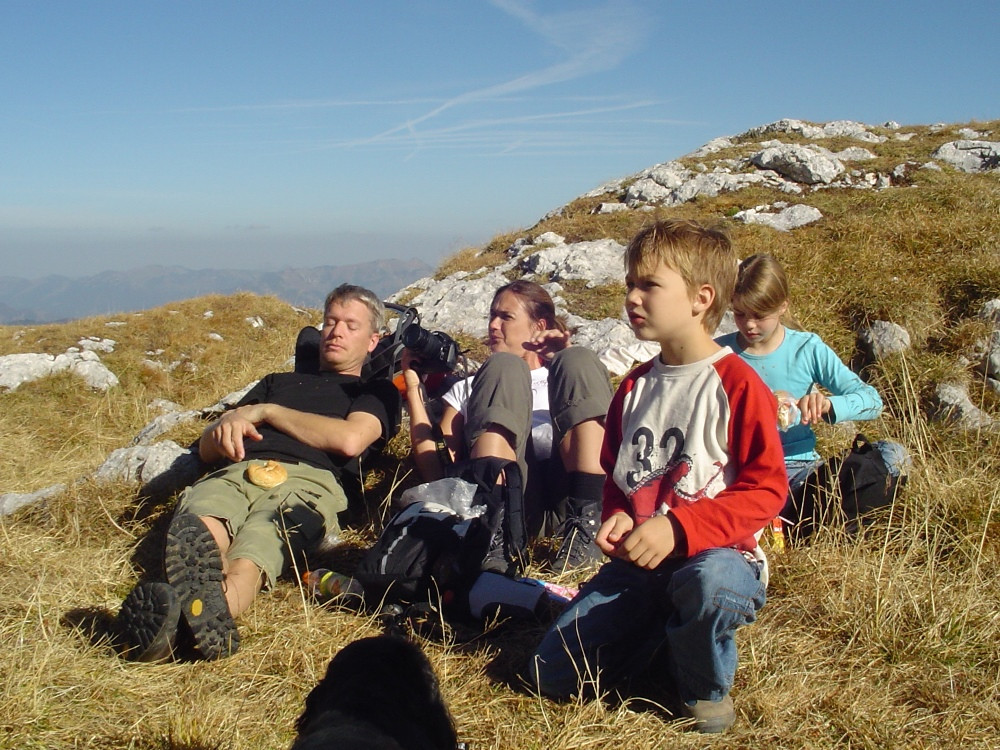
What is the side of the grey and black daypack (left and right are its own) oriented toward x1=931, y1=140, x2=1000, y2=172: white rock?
back

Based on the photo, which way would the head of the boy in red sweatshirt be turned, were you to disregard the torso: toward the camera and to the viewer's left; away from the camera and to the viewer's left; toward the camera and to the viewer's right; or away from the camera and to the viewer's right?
toward the camera and to the viewer's left

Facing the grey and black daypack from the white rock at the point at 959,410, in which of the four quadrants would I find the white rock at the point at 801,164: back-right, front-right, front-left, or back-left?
back-right

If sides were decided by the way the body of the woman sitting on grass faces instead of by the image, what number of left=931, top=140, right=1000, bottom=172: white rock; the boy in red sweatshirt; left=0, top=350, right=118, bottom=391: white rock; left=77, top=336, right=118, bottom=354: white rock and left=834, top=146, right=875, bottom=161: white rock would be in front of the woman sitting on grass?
1

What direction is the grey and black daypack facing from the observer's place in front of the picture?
facing the viewer and to the left of the viewer

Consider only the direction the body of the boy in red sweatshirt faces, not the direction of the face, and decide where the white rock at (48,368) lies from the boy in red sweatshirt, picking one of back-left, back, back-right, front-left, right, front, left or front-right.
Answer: right

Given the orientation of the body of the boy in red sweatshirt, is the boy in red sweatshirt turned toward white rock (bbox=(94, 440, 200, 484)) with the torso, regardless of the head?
no

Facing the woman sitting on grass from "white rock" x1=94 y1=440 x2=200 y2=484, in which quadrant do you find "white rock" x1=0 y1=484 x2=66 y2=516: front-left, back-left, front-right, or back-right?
back-right

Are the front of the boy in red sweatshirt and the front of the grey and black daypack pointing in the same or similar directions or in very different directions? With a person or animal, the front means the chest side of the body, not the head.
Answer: same or similar directions

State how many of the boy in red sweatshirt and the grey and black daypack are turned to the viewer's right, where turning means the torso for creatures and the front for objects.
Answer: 0

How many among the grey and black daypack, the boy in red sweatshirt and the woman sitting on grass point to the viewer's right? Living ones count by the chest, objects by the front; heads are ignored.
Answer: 0

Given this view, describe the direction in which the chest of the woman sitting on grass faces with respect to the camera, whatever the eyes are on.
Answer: toward the camera
